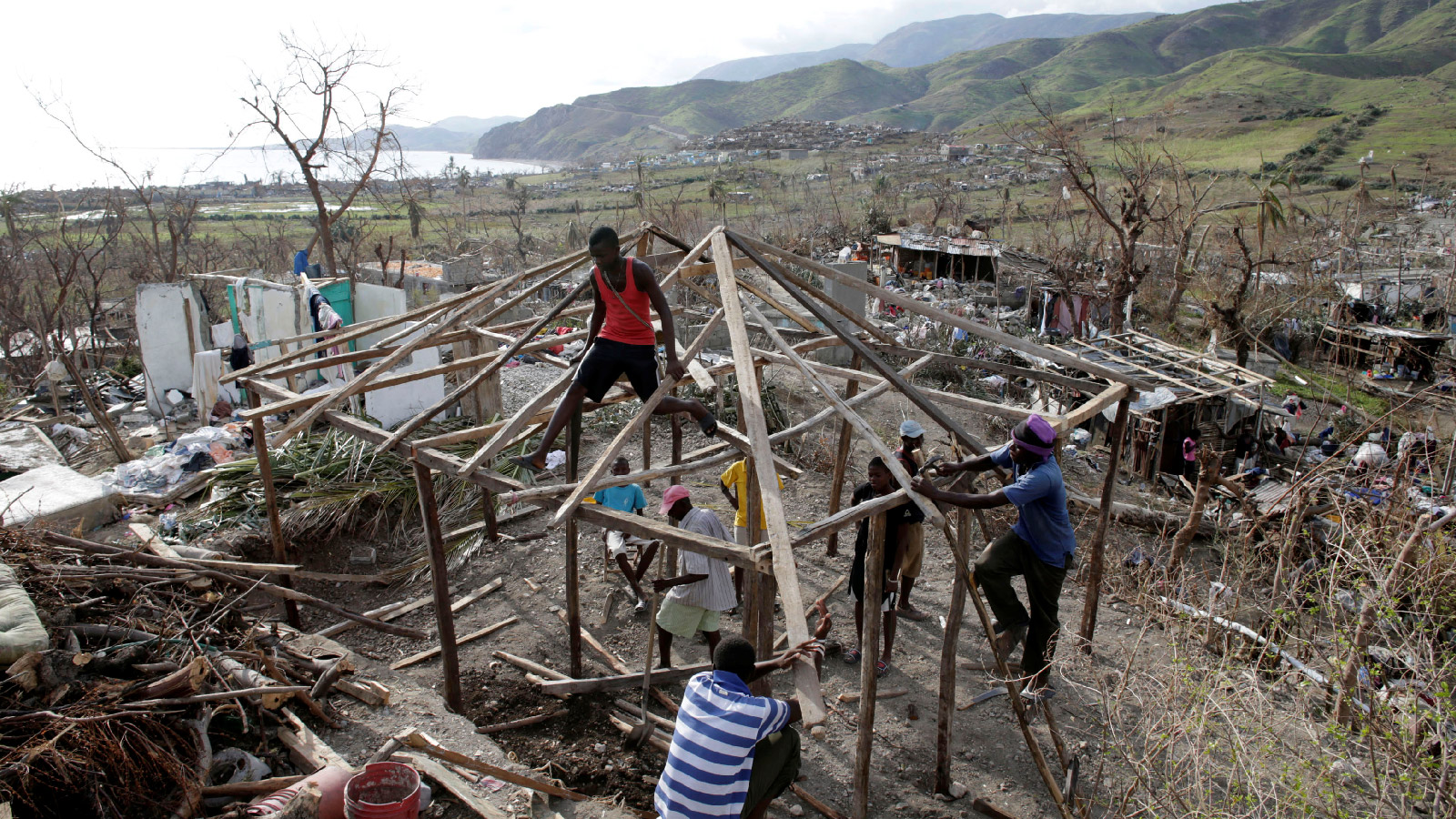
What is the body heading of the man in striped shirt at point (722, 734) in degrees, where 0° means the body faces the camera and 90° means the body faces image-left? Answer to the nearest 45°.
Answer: approximately 225°

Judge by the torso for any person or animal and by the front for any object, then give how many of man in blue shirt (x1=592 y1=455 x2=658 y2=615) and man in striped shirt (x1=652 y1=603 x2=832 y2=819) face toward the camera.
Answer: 1

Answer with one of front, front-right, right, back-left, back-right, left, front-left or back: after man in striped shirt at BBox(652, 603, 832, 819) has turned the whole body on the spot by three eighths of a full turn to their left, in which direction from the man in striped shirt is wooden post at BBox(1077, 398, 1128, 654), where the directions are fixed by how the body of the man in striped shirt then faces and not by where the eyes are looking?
back-right

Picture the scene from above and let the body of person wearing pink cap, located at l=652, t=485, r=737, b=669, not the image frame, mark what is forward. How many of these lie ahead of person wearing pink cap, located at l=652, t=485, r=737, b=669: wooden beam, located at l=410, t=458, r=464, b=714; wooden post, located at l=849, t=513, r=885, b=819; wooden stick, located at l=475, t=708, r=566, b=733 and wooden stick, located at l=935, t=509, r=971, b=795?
2

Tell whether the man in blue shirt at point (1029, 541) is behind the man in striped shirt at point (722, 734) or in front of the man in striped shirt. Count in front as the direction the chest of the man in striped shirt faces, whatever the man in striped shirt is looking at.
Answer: in front

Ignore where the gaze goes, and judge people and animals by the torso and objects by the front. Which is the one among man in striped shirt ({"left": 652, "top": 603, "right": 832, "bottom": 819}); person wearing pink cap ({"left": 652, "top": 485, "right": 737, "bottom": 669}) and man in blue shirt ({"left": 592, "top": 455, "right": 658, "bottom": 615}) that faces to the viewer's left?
the person wearing pink cap

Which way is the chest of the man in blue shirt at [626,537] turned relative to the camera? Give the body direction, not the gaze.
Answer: toward the camera

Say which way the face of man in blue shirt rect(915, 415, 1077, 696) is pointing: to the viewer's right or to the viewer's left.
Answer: to the viewer's left

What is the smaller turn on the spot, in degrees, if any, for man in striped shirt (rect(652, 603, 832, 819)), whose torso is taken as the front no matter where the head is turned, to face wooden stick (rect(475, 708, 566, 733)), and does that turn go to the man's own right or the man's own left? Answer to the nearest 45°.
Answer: approximately 90° to the man's own left

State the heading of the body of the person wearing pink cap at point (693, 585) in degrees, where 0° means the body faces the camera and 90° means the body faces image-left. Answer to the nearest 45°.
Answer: approximately 90°
